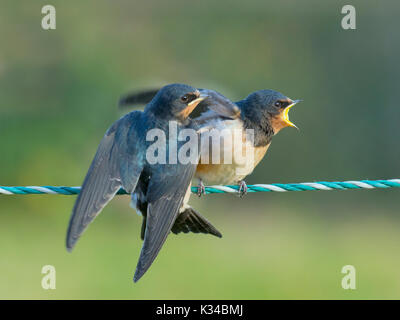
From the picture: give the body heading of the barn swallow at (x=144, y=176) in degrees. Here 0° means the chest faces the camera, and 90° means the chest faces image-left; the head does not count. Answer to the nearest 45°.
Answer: approximately 225°
